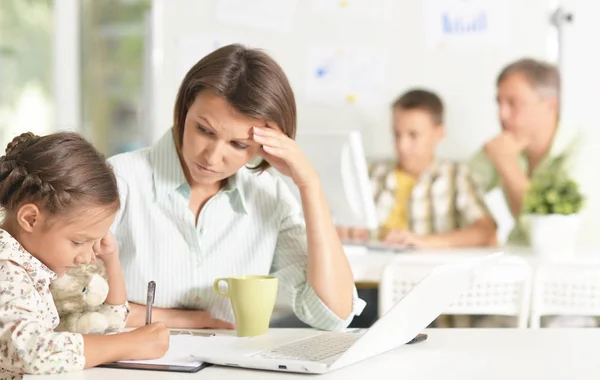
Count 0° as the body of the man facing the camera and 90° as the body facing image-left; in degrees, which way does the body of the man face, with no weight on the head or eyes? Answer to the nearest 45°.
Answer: approximately 45°

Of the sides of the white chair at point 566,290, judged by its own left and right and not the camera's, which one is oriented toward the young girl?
back

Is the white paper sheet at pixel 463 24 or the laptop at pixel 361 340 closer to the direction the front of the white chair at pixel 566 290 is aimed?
the white paper sheet

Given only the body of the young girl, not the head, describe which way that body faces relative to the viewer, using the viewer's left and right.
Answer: facing to the right of the viewer

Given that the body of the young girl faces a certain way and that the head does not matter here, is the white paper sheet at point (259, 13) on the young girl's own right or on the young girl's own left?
on the young girl's own left

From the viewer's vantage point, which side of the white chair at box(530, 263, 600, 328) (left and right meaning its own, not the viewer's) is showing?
back

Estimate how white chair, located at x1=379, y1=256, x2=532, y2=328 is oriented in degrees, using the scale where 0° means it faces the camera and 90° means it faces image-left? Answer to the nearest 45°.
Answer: approximately 180°
